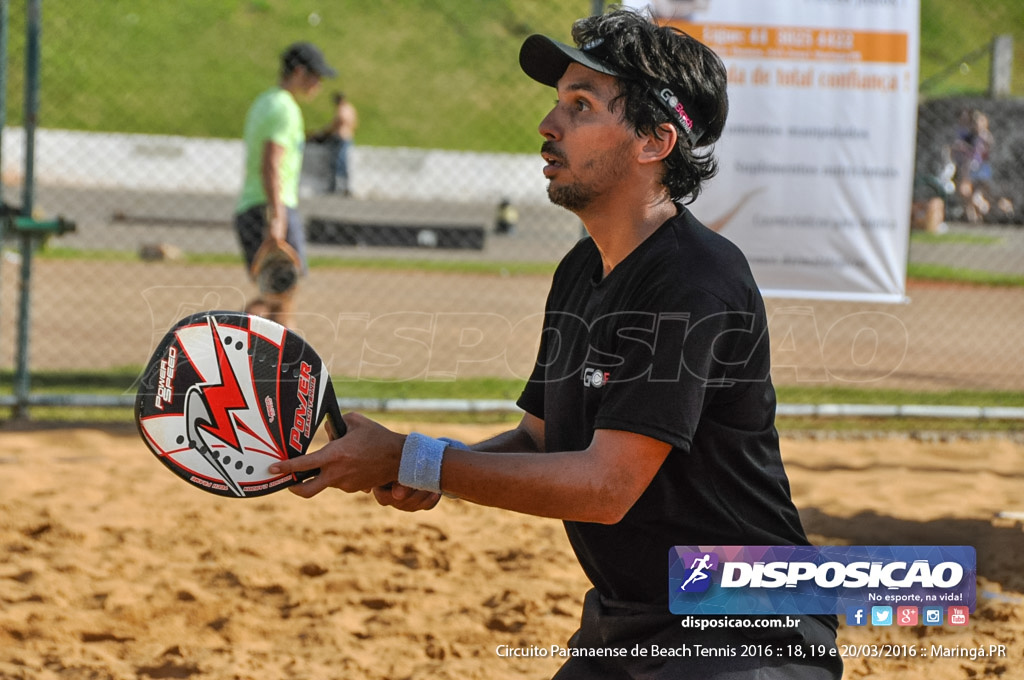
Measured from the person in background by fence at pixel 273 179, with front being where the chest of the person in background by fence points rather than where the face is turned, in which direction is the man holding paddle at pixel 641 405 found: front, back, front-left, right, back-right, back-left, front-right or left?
right

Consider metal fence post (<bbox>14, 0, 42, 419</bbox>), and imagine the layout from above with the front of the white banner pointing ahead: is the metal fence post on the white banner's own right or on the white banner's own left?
on the white banner's own right

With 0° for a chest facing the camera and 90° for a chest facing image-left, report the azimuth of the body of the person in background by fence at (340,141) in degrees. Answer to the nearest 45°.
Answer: approximately 90°

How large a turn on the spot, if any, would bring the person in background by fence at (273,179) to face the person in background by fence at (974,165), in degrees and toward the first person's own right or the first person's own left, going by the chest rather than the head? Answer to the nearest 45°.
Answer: approximately 45° to the first person's own left

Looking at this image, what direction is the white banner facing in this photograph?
toward the camera

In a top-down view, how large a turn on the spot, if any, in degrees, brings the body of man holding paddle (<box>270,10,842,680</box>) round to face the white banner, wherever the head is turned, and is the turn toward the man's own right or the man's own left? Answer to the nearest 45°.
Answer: approximately 90° to the man's own right

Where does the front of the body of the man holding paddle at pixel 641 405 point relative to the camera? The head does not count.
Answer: to the viewer's left

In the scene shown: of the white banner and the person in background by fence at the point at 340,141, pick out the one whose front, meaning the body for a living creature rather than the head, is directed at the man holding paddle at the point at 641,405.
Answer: the white banner

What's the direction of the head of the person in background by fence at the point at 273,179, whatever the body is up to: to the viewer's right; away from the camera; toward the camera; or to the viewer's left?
to the viewer's right

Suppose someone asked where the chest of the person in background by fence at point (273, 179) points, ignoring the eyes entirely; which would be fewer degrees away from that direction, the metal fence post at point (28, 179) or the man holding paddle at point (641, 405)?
the man holding paddle

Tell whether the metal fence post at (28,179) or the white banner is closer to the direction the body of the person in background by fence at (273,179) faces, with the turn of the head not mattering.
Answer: the white banner

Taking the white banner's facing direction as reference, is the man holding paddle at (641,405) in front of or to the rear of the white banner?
in front
